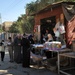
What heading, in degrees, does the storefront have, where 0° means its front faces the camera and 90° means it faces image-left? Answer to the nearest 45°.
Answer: approximately 45°
